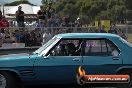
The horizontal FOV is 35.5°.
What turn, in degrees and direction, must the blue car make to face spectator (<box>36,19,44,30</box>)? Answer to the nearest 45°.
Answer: approximately 90° to its right

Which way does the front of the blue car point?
to the viewer's left

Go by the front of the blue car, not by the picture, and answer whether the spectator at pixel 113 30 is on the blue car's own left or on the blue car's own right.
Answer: on the blue car's own right

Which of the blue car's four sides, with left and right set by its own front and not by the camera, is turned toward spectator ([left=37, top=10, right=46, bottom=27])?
right

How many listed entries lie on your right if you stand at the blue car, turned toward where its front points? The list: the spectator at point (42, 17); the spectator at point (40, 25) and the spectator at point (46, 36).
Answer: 3
